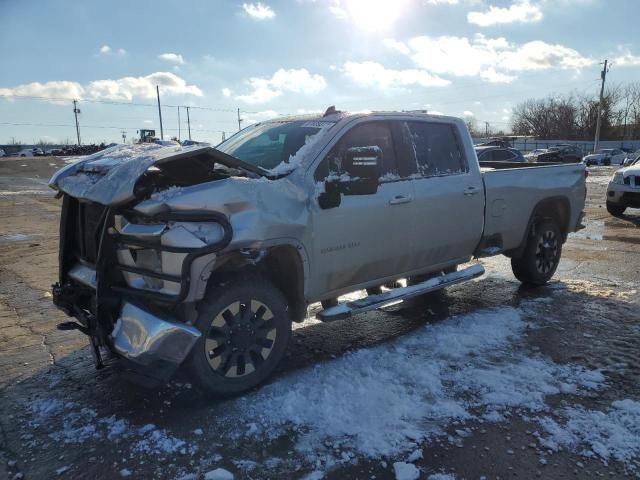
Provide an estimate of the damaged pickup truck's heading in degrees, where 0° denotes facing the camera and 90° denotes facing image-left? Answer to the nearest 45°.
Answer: approximately 45°

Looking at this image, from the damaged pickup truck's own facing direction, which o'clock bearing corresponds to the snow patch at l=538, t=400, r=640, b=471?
The snow patch is roughly at 8 o'clock from the damaged pickup truck.

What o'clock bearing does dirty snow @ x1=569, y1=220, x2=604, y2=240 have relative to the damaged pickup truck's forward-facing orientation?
The dirty snow is roughly at 6 o'clock from the damaged pickup truck.

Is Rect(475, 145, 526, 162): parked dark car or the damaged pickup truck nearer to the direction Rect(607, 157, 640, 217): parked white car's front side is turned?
the damaged pickup truck

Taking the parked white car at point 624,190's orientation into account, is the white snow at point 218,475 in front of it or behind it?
in front

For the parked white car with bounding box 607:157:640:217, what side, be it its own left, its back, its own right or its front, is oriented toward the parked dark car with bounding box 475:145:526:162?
back

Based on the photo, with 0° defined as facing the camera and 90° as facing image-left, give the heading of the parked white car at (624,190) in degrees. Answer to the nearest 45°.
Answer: approximately 45°

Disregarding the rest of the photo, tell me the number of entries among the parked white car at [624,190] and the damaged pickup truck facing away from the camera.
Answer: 0

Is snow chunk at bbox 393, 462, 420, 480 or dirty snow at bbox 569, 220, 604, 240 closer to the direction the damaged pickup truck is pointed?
the snow chunk

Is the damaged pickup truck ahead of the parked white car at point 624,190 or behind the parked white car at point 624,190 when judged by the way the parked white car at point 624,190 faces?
ahead

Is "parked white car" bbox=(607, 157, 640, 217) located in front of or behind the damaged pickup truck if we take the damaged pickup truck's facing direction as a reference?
behind

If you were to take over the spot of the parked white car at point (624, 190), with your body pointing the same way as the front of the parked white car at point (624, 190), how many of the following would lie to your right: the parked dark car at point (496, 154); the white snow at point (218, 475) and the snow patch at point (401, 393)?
1
